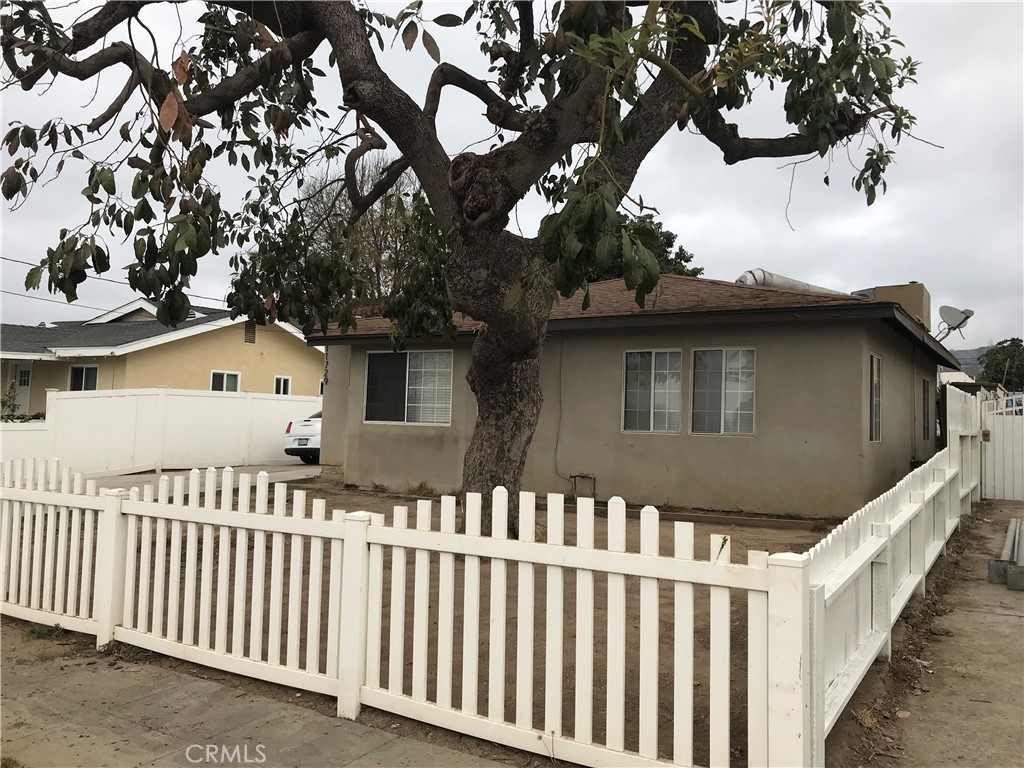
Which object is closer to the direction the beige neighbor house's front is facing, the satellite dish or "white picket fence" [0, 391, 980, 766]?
the white picket fence

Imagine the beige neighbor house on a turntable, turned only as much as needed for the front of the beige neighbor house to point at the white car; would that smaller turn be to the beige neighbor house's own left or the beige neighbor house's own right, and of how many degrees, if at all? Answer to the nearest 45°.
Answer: approximately 90° to the beige neighbor house's own left

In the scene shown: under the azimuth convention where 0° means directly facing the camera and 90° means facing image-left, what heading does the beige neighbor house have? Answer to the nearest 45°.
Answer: approximately 45°

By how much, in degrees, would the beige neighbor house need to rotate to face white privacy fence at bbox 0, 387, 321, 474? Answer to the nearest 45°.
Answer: approximately 45° to its left

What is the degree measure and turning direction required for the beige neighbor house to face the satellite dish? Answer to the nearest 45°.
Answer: approximately 90° to its left

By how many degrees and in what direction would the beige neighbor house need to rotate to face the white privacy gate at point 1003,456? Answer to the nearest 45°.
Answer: approximately 90° to its left

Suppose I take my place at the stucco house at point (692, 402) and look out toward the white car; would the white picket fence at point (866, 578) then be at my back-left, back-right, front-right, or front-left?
back-left

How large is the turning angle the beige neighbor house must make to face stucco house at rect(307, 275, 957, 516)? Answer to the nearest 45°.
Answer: approximately 90° to its left

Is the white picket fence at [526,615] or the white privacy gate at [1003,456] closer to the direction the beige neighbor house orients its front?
the white picket fence

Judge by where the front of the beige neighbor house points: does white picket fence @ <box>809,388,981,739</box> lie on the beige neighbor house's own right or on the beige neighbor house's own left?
on the beige neighbor house's own left
